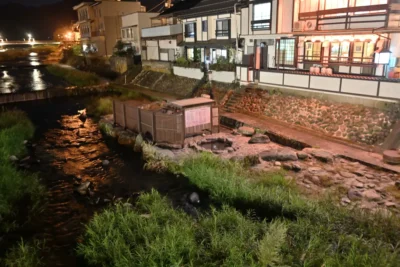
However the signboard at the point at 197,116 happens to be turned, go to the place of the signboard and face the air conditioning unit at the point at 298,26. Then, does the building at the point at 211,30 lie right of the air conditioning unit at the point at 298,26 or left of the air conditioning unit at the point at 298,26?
left

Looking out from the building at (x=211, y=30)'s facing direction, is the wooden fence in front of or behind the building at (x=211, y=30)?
in front

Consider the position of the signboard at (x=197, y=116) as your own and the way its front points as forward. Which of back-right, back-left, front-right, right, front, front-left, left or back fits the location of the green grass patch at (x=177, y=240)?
front-right

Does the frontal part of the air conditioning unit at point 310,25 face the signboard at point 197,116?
yes

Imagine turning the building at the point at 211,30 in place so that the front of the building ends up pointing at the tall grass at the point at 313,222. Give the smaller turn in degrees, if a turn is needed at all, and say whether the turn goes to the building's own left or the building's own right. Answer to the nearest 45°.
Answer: approximately 45° to the building's own left

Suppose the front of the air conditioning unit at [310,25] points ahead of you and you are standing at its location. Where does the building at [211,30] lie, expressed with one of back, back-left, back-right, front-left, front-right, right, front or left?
right

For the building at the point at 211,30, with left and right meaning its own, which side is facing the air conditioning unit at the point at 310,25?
left

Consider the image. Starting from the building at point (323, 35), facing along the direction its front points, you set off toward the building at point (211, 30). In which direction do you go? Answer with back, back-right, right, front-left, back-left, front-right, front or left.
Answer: right

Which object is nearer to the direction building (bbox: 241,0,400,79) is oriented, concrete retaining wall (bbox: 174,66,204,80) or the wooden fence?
the wooden fence

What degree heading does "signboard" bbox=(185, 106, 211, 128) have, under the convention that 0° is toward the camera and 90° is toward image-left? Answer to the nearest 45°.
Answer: approximately 315°

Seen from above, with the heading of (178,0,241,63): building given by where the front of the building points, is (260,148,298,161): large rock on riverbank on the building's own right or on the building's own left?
on the building's own left

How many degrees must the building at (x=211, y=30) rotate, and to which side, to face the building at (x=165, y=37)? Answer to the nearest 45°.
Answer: approximately 90° to its right

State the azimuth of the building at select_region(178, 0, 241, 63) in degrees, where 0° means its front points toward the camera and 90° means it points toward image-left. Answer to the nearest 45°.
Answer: approximately 45°
